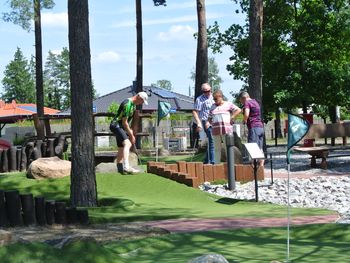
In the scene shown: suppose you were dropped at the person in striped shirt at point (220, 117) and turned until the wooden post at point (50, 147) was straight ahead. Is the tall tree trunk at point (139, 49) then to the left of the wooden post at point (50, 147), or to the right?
right

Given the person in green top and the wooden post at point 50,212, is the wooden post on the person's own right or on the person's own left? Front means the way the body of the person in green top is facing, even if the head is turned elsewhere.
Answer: on the person's own right

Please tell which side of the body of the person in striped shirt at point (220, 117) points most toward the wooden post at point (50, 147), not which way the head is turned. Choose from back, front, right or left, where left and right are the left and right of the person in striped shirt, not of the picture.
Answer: right

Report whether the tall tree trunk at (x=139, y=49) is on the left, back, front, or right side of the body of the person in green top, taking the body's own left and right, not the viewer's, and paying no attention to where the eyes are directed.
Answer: left

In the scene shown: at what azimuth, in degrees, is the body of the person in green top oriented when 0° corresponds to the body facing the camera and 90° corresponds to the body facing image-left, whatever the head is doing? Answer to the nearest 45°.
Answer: approximately 270°

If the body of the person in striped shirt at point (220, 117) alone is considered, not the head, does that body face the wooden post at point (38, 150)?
no

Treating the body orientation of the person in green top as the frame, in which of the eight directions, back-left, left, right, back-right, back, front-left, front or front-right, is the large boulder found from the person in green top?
back

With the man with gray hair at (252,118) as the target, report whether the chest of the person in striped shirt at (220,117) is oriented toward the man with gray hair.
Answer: no

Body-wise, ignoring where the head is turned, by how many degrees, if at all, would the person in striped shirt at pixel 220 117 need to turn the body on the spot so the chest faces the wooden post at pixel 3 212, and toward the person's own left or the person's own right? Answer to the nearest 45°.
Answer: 0° — they already face it

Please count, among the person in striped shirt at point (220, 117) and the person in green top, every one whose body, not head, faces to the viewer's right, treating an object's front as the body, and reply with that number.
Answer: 1

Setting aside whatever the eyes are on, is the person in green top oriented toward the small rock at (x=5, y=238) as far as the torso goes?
no

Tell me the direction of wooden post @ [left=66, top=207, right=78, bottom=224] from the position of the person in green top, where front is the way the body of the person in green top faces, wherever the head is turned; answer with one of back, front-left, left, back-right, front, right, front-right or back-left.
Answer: right
